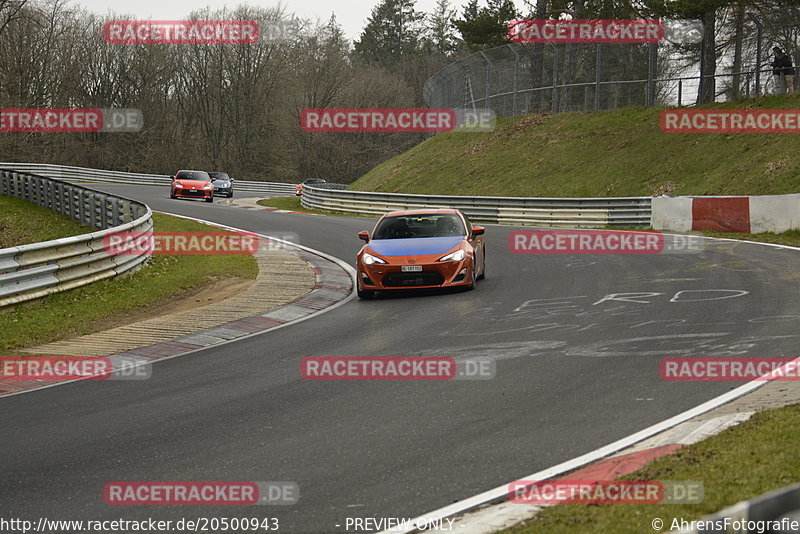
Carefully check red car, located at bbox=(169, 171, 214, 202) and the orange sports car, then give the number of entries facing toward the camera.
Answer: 2

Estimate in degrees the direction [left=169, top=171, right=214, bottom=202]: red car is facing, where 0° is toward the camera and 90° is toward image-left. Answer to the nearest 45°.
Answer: approximately 0°

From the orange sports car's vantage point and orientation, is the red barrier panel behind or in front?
behind

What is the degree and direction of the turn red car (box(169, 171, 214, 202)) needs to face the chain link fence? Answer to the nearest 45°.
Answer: approximately 90° to its left

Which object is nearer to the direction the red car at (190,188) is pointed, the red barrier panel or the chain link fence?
the red barrier panel

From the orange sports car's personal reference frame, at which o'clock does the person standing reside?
The person standing is roughly at 7 o'clock from the orange sports car.

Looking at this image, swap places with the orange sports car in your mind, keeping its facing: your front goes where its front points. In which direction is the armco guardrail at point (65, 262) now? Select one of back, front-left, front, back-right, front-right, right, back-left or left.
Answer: right

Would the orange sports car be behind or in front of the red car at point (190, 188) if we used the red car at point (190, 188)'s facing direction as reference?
in front

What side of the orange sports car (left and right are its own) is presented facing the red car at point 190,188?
back
